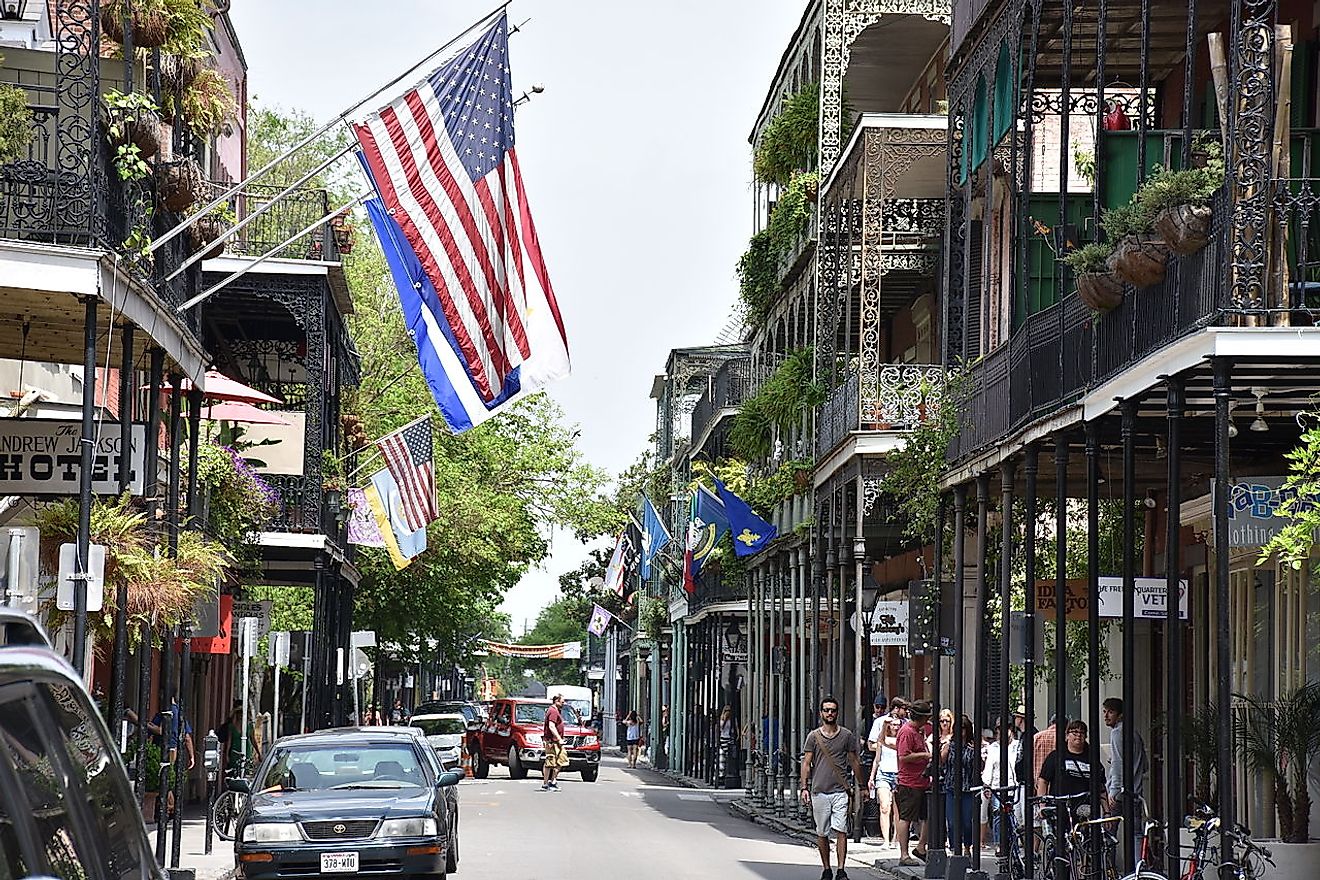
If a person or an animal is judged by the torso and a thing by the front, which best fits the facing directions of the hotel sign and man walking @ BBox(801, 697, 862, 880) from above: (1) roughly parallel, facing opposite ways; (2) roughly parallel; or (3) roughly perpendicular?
roughly parallel

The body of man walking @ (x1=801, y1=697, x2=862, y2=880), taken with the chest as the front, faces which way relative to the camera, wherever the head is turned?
toward the camera

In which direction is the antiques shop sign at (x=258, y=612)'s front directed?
toward the camera

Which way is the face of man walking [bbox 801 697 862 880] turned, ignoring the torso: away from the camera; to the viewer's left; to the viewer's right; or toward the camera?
toward the camera

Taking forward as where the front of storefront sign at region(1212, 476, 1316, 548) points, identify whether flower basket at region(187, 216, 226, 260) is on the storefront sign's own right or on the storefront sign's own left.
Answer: on the storefront sign's own right

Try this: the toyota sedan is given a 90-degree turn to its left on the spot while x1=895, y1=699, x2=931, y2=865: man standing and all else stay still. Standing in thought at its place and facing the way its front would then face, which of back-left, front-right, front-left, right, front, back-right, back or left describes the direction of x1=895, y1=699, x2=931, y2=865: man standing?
front-left

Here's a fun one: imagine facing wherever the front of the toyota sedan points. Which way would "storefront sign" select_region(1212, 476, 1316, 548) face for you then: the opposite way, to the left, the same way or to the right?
the same way

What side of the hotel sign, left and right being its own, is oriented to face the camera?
front

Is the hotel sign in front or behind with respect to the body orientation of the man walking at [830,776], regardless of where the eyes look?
in front

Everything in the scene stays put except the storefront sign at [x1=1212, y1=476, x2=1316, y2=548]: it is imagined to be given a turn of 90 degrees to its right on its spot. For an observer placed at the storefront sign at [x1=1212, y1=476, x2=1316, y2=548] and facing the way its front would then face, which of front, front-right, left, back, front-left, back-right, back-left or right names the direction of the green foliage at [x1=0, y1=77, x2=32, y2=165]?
front

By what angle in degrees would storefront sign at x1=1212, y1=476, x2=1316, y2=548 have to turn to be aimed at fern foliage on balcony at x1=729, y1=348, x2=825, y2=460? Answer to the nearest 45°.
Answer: approximately 180°
